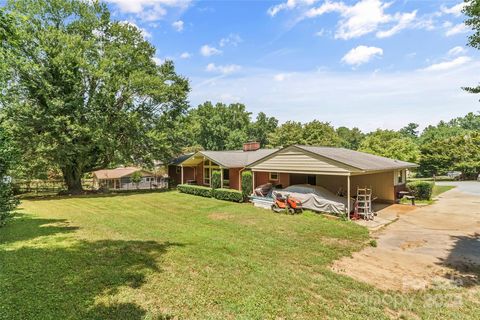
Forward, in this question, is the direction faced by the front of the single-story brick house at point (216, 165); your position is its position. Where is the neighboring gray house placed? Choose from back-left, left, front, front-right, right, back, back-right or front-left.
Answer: right

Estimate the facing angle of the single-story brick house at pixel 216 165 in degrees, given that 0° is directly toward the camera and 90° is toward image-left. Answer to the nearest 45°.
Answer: approximately 45°

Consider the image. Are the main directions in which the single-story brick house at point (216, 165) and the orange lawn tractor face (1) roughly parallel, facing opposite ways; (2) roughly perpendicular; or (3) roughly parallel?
roughly perpendicular

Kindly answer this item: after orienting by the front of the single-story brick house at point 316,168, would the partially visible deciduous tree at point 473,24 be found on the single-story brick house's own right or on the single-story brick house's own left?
on the single-story brick house's own left

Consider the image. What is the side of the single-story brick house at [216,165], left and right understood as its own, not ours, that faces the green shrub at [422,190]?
left
